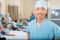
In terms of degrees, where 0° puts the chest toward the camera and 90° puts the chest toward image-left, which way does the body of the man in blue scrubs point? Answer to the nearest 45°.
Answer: approximately 45°
